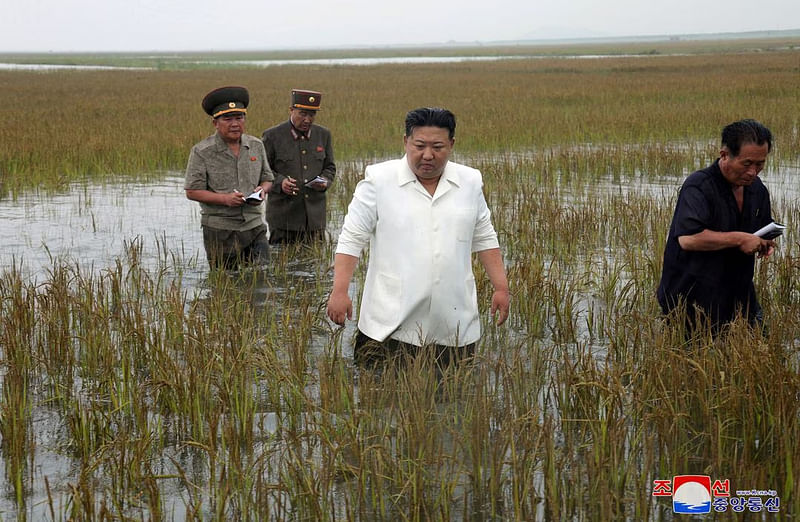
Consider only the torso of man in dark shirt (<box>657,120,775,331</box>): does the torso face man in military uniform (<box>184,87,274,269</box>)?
no

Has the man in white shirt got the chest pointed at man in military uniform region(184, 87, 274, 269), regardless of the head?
no

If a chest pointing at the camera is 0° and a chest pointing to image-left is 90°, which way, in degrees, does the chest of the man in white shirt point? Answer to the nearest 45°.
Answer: approximately 0°

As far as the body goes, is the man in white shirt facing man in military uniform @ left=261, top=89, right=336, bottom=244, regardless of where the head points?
no

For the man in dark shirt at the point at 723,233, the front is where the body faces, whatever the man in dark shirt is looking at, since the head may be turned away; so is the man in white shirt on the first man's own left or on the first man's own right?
on the first man's own right

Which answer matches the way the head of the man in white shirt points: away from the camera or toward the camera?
toward the camera
